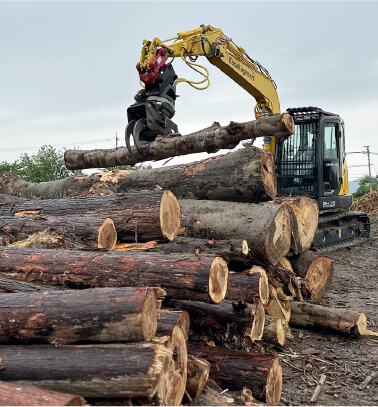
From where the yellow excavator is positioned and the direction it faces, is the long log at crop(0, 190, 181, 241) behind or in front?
in front

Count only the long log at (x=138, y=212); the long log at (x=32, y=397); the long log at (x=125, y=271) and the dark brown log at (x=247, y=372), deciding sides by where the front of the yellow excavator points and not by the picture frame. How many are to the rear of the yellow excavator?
0

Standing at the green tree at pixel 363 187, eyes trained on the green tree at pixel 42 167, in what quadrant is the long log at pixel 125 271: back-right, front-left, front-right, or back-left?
front-left

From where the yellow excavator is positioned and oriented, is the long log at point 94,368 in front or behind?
in front

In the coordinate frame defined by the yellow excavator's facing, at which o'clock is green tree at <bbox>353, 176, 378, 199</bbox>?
The green tree is roughly at 5 o'clock from the yellow excavator.

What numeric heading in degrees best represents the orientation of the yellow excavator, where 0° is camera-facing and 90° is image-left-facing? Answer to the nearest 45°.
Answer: approximately 45°

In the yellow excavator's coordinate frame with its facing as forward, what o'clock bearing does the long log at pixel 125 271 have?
The long log is roughly at 11 o'clock from the yellow excavator.

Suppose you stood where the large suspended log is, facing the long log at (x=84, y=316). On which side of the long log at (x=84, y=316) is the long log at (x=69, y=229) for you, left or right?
right

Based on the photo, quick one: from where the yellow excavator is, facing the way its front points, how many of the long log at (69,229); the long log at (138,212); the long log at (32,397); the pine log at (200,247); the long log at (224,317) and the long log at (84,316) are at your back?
0

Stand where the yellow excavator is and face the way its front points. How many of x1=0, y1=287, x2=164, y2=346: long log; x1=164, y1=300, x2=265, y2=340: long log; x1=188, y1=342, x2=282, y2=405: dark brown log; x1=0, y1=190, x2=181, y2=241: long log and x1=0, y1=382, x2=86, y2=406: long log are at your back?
0

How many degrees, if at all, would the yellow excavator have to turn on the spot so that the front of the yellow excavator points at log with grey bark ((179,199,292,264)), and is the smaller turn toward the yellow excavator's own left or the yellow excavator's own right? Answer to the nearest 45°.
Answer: approximately 45° to the yellow excavator's own left

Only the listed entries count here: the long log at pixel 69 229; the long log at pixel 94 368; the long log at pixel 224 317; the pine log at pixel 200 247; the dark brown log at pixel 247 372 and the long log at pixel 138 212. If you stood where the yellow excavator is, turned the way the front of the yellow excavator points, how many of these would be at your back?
0

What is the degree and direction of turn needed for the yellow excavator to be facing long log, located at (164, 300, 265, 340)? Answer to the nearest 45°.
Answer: approximately 45° to its left

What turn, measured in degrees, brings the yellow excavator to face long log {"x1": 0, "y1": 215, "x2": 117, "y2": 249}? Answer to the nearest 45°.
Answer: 0° — it already faces it
